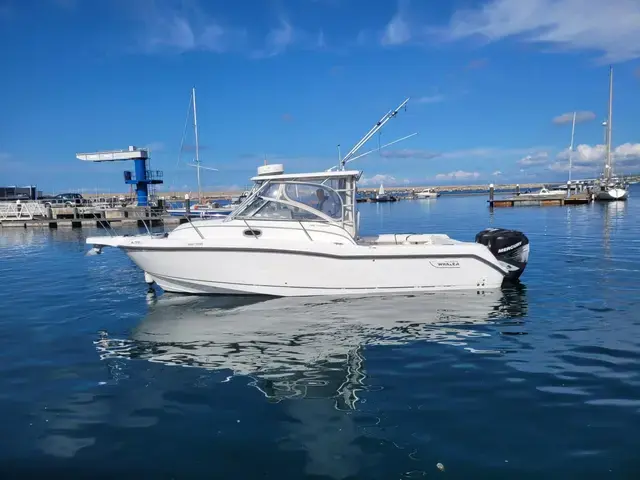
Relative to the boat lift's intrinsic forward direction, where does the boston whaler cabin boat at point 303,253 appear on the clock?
The boston whaler cabin boat is roughly at 9 o'clock from the boat lift.

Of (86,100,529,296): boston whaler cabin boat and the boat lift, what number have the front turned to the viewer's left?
2

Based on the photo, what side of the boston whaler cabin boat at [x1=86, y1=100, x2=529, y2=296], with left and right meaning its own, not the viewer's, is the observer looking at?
left

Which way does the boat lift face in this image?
to the viewer's left

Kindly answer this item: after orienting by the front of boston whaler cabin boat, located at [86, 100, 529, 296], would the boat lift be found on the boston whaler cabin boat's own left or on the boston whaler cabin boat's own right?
on the boston whaler cabin boat's own right
